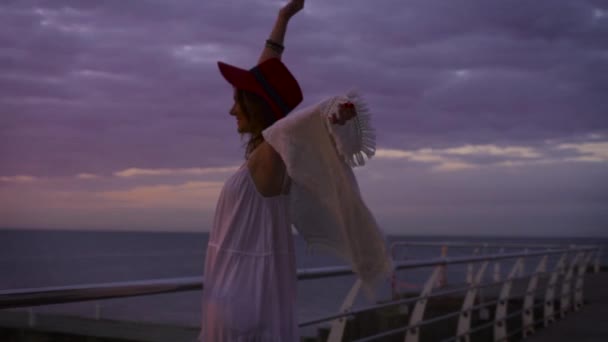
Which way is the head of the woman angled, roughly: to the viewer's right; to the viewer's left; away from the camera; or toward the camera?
to the viewer's left

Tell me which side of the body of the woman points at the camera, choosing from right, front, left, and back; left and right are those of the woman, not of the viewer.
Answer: left
